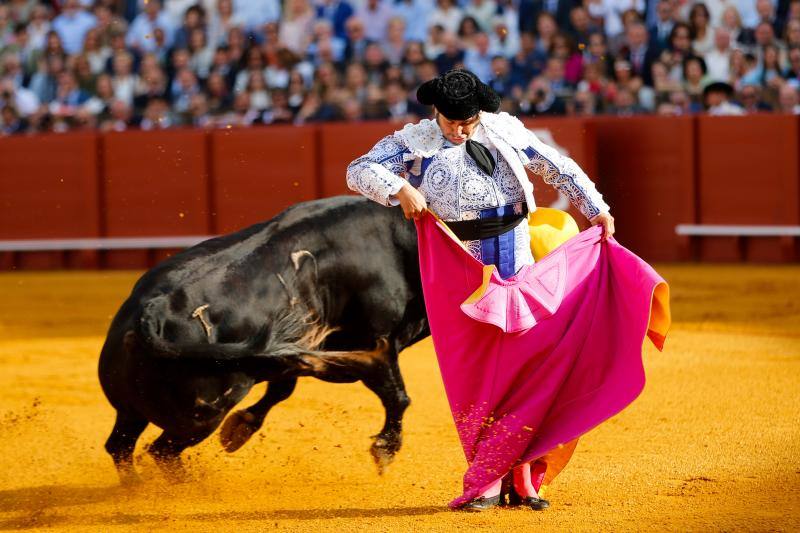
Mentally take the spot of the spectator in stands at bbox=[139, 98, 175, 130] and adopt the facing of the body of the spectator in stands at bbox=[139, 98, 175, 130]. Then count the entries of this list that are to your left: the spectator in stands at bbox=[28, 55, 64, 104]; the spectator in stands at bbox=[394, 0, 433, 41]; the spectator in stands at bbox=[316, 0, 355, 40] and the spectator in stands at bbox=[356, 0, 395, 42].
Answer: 3

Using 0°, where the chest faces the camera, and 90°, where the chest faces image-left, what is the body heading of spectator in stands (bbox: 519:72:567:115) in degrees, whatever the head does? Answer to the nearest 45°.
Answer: approximately 0°

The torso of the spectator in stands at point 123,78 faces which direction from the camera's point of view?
toward the camera

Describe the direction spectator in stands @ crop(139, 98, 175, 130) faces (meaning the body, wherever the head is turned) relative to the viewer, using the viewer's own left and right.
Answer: facing the viewer

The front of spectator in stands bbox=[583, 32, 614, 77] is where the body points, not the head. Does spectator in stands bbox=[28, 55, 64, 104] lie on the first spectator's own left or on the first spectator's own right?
on the first spectator's own right

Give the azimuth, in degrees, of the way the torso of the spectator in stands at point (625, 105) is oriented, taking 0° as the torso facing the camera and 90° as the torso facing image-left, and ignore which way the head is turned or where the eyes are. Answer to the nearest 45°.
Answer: approximately 0°
